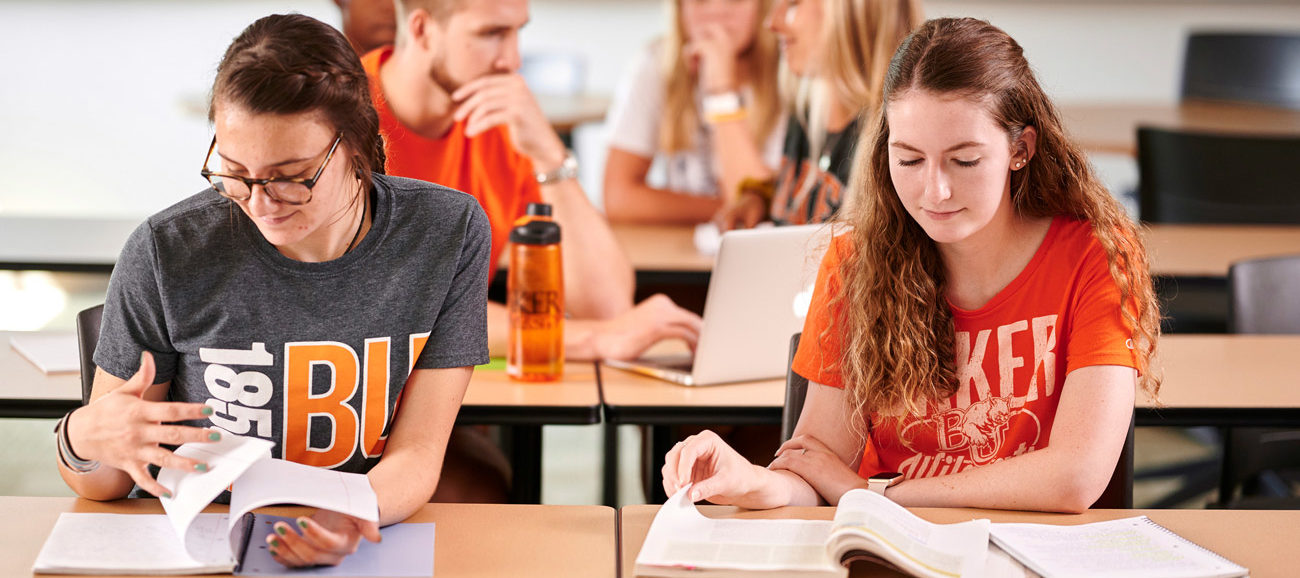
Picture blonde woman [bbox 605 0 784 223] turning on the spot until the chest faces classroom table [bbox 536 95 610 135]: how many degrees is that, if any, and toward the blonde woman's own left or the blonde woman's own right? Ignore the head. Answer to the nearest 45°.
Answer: approximately 180°

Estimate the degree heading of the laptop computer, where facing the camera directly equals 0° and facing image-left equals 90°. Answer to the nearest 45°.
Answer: approximately 135°

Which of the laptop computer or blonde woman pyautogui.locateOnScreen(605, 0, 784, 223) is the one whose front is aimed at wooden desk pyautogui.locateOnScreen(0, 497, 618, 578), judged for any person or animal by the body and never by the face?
the blonde woman

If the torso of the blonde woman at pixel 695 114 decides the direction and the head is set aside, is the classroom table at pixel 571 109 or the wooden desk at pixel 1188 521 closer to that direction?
the wooden desk

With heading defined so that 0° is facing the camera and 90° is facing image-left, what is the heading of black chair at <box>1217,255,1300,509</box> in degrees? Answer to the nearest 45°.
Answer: approximately 0°

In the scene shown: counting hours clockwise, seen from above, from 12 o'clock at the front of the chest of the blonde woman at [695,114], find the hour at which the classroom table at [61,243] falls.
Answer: The classroom table is roughly at 2 o'clock from the blonde woman.

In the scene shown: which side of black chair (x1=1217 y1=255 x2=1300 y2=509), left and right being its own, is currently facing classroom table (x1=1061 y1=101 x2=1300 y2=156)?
back

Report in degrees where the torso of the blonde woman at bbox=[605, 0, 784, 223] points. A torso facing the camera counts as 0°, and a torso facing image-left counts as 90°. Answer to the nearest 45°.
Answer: approximately 0°

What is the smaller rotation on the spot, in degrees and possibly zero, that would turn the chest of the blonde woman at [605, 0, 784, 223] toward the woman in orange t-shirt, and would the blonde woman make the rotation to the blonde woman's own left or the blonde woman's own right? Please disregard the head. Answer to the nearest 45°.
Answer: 0° — they already face them
